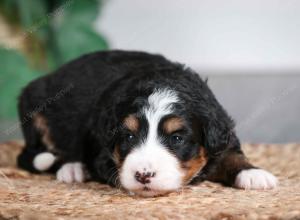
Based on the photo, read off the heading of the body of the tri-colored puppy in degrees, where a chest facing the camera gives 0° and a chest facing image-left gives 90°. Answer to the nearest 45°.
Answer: approximately 315°

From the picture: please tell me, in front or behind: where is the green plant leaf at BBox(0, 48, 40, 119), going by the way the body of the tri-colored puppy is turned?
behind
